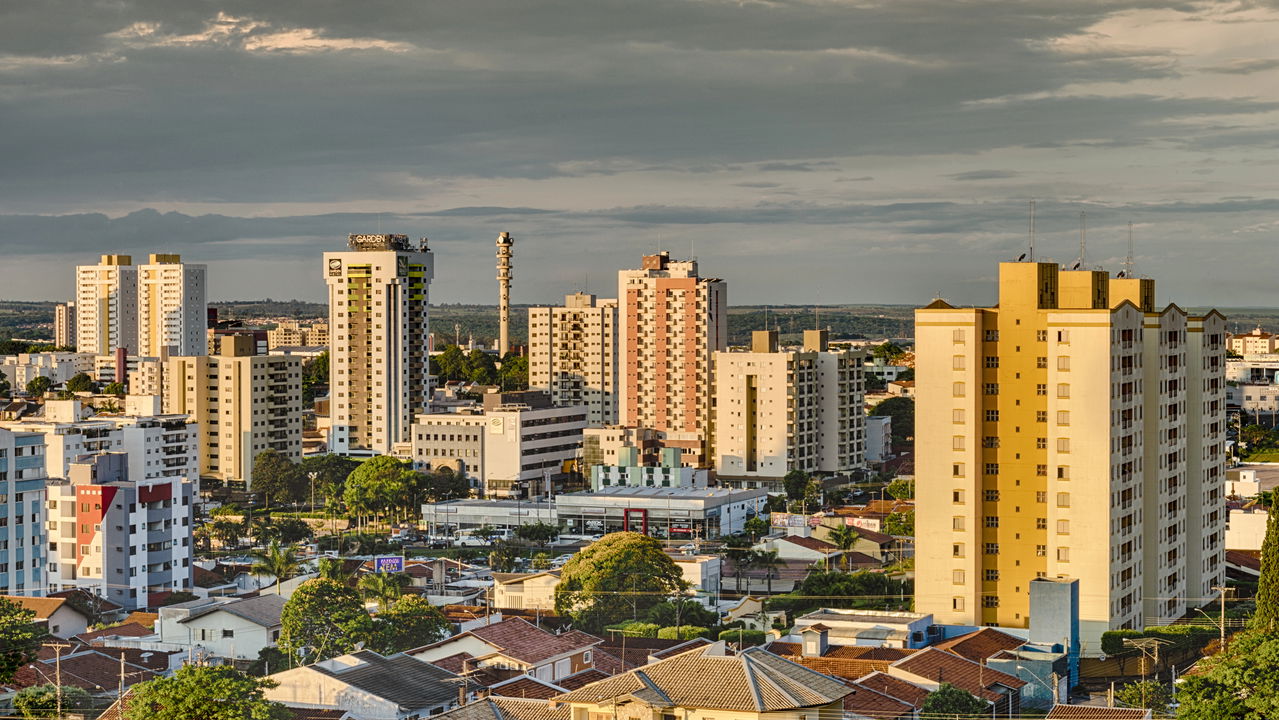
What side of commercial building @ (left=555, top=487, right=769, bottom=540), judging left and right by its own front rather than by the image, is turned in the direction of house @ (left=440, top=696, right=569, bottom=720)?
front

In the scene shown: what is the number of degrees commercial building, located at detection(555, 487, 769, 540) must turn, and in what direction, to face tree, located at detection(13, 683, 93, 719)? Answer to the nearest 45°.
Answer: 0° — it already faces it

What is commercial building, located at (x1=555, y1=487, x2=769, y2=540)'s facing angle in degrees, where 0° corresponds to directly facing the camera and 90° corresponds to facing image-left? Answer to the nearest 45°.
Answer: approximately 0°

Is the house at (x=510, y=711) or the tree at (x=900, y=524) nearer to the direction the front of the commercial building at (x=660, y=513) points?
the house

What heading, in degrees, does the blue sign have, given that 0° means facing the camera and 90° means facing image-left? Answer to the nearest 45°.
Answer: approximately 0°

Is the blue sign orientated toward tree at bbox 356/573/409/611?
yes

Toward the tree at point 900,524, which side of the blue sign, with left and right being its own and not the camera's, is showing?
left

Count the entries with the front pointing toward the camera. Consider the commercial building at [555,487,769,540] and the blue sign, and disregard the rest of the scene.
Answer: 2

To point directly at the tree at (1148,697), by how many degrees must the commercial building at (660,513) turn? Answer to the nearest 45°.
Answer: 0° — it already faces it

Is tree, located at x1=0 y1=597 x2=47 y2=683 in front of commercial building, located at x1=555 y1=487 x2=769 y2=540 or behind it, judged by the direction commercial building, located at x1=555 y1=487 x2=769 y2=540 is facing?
in front

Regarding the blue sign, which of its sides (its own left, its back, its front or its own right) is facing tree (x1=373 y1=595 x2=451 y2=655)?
front

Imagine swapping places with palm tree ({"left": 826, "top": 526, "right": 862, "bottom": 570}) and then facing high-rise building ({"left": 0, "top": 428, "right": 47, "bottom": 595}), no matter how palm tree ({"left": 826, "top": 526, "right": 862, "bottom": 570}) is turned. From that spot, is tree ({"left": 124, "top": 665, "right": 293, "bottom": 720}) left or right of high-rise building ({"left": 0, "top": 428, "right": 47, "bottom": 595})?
left
